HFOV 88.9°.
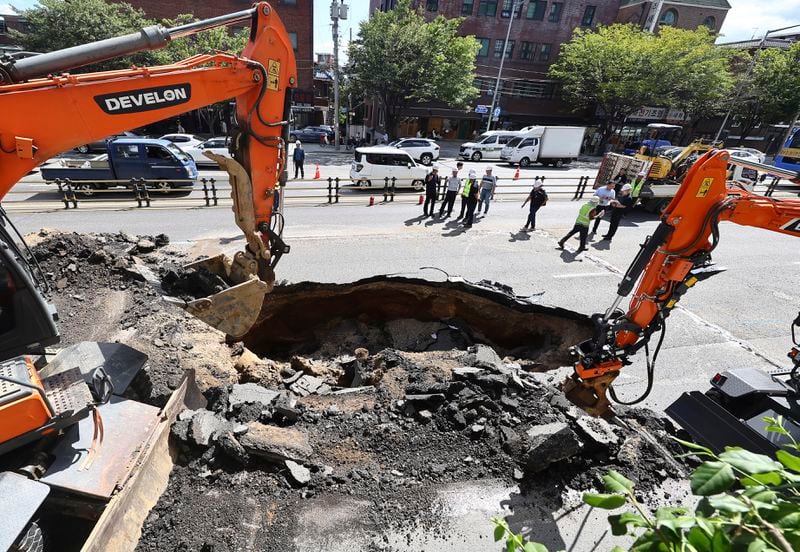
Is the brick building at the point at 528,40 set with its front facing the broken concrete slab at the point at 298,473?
yes

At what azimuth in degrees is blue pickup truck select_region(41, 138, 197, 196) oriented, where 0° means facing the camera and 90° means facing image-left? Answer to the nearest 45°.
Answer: approximately 270°

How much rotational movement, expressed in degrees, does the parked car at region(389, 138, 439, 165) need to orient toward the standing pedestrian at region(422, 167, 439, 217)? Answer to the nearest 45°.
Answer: approximately 90° to its left

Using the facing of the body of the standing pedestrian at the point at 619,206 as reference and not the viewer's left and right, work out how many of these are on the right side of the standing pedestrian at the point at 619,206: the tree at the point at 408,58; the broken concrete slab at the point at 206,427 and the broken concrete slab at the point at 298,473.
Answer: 1

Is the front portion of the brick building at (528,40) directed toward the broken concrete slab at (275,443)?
yes

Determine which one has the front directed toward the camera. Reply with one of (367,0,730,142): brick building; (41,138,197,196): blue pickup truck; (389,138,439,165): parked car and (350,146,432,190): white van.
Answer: the brick building

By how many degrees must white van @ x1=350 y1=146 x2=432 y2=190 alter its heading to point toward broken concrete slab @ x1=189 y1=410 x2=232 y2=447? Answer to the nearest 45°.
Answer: approximately 90° to its right

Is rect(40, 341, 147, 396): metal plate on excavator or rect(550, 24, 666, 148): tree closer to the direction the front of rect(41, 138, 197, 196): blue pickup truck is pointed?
the tree

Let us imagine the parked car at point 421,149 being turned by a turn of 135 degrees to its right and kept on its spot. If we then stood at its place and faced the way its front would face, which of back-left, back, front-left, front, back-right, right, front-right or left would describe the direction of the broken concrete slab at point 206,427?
back-right

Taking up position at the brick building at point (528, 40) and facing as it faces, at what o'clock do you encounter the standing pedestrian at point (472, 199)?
The standing pedestrian is roughly at 12 o'clock from the brick building.

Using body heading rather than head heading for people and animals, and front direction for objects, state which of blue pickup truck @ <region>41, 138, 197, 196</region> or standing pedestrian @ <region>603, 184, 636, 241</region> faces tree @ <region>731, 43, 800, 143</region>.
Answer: the blue pickup truck

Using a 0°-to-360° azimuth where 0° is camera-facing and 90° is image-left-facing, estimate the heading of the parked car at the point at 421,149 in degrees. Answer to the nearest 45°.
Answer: approximately 90°
